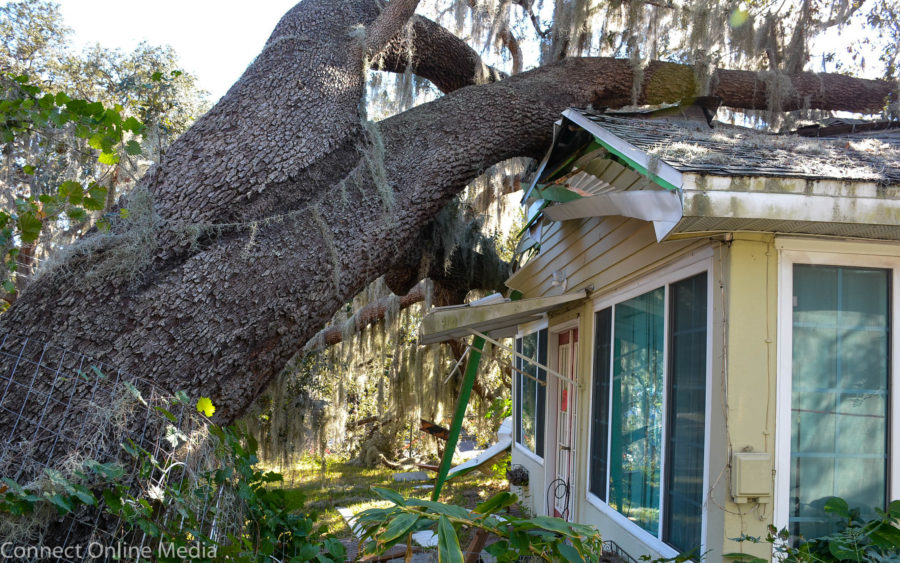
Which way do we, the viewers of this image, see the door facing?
facing the viewer and to the left of the viewer

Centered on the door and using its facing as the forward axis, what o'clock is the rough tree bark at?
The rough tree bark is roughly at 12 o'clock from the door.

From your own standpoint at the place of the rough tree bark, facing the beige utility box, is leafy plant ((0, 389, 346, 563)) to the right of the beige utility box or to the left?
right

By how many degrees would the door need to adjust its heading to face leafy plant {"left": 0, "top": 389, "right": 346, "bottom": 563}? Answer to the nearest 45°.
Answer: approximately 45° to its left

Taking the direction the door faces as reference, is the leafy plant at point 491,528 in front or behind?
in front
